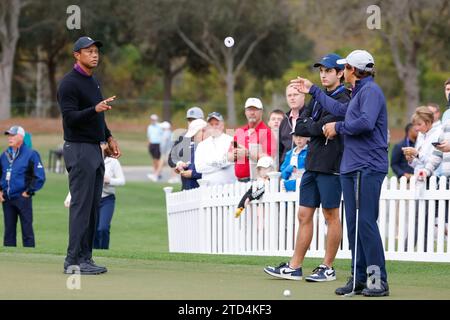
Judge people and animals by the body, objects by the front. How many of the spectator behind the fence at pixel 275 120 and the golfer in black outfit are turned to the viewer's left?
0

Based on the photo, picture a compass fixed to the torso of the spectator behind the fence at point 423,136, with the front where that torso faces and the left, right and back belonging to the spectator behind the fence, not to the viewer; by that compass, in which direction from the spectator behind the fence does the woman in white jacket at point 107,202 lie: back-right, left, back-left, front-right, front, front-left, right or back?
front-right

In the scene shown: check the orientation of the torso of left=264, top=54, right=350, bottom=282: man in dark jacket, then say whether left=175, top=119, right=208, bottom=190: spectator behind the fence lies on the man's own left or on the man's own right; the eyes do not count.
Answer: on the man's own right

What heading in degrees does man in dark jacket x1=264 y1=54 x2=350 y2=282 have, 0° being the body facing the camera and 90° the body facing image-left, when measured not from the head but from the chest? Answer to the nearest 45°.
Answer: approximately 45°

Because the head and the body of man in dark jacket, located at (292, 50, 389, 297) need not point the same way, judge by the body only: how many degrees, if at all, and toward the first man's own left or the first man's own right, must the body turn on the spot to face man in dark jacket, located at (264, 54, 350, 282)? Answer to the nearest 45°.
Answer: approximately 45° to the first man's own right
